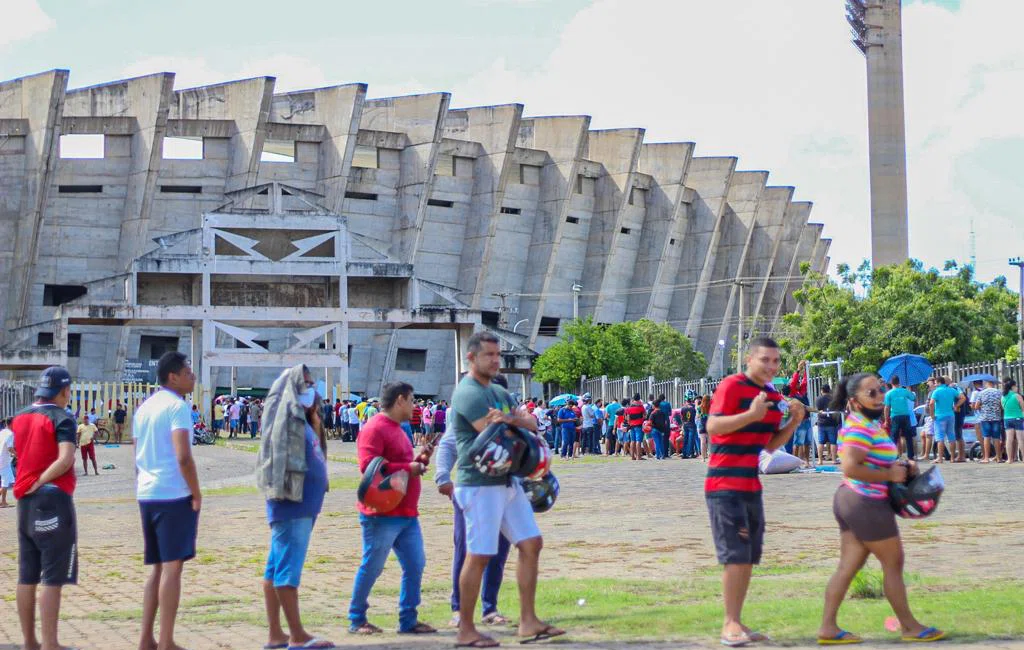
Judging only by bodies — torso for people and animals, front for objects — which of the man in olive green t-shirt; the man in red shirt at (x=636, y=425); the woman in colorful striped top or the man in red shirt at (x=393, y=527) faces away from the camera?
the man in red shirt at (x=636, y=425)

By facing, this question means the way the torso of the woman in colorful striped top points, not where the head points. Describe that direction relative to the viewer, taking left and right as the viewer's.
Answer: facing to the right of the viewer

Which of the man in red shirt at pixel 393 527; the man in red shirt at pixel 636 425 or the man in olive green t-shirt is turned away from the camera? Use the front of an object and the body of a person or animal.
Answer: the man in red shirt at pixel 636 425

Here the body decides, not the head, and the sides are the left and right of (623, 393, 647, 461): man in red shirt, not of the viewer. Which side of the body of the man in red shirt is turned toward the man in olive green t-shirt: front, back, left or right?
back

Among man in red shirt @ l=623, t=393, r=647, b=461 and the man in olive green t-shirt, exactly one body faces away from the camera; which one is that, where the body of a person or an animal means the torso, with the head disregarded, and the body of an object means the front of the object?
the man in red shirt

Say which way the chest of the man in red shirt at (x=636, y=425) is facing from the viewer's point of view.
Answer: away from the camera
